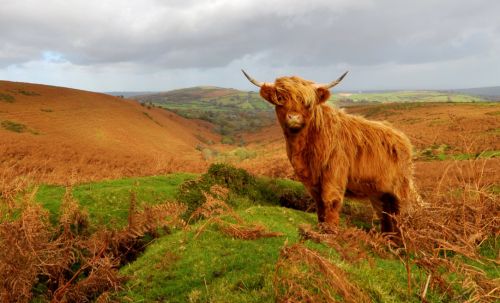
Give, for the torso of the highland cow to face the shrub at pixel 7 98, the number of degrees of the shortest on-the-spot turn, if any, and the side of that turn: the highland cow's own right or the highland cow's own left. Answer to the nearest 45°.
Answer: approximately 90° to the highland cow's own right

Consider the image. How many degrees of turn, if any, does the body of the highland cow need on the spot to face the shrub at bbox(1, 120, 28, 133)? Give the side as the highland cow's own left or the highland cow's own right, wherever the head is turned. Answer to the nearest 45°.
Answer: approximately 90° to the highland cow's own right

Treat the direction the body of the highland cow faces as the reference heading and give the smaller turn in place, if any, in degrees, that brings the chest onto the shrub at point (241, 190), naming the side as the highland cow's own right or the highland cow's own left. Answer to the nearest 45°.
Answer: approximately 90° to the highland cow's own right

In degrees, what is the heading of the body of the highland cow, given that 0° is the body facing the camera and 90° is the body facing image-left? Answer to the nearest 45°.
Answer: approximately 45°
